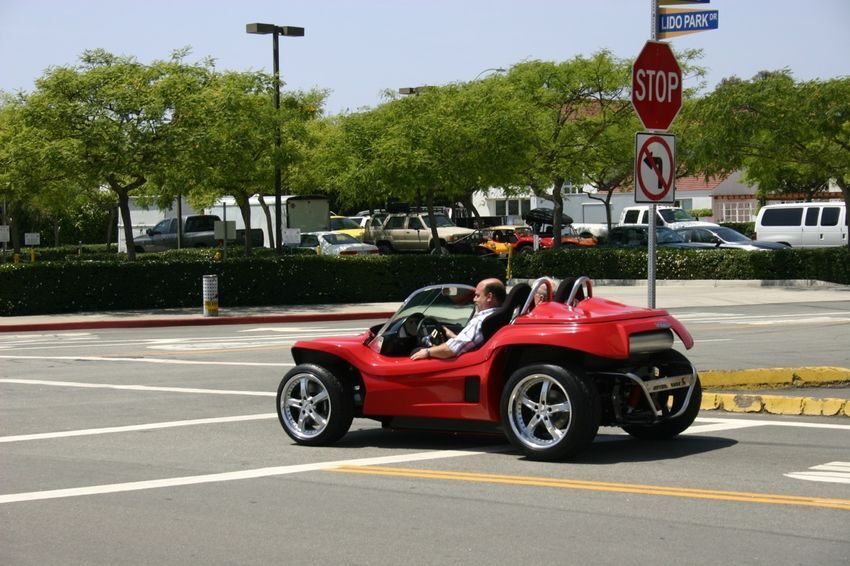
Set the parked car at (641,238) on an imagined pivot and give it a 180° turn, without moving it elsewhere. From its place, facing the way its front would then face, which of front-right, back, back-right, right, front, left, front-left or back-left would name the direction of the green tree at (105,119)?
front-left

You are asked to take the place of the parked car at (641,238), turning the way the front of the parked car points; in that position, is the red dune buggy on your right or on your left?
on your right

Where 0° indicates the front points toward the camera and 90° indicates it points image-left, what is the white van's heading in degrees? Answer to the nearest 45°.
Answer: approximately 270°

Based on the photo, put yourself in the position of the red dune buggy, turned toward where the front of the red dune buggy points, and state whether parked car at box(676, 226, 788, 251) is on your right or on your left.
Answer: on your right

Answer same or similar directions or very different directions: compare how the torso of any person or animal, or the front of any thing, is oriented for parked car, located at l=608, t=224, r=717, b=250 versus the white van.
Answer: same or similar directions

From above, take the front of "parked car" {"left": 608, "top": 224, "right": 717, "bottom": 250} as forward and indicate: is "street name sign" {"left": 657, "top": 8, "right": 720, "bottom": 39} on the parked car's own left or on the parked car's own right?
on the parked car's own right

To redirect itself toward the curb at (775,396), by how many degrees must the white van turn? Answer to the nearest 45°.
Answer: approximately 90° to its right

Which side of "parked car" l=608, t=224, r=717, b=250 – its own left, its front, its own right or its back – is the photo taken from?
right

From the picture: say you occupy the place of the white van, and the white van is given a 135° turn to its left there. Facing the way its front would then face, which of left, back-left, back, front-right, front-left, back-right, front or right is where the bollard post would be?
left

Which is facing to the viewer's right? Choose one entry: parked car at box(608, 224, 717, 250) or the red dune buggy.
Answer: the parked car

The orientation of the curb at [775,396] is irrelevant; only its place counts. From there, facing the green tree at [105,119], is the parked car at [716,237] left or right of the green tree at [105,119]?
right

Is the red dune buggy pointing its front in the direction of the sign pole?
no

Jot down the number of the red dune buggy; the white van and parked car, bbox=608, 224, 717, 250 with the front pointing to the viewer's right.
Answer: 2

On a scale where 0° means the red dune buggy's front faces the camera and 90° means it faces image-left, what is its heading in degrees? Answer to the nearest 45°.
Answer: approximately 135°

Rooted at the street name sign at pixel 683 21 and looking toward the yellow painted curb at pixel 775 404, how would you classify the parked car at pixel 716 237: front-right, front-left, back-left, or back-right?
back-left
